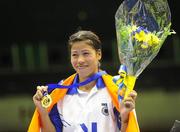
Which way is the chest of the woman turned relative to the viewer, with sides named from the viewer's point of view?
facing the viewer
